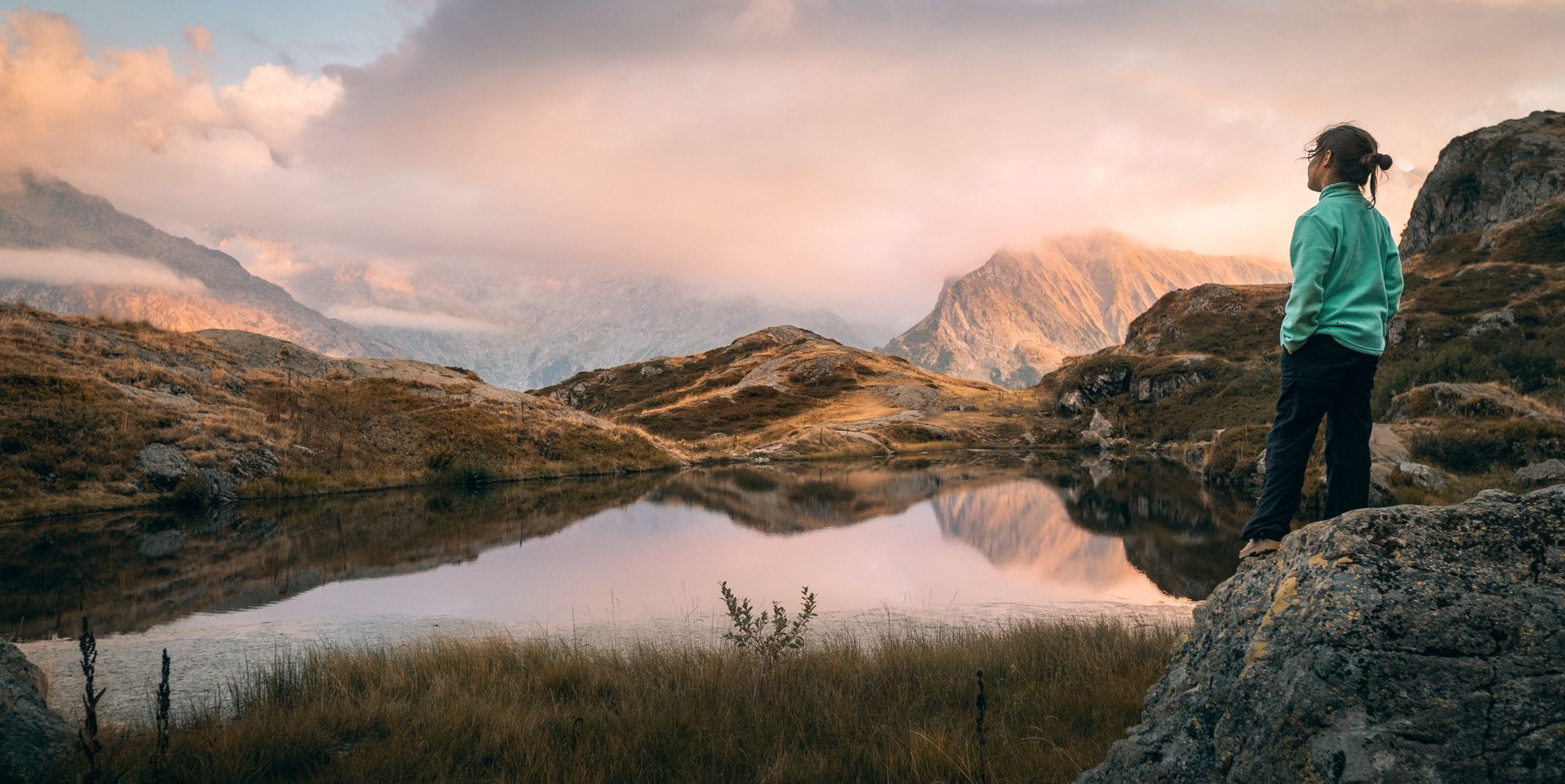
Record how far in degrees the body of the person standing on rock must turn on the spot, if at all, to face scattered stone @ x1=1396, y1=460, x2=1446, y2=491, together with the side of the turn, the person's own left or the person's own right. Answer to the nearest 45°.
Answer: approximately 45° to the person's own right

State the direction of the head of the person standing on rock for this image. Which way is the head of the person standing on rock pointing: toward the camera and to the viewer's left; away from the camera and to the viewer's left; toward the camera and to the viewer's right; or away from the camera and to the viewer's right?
away from the camera and to the viewer's left

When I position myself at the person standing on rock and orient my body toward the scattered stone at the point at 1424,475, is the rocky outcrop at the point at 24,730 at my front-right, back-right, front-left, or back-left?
back-left

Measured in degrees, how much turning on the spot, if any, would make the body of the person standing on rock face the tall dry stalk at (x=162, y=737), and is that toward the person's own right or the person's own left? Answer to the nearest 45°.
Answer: approximately 90° to the person's own left

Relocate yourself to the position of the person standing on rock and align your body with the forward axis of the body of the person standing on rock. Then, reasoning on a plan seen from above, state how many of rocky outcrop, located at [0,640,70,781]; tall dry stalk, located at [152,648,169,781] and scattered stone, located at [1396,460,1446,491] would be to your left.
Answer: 2

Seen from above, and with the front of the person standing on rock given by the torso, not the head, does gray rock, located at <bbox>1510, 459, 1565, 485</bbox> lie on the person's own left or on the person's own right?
on the person's own right

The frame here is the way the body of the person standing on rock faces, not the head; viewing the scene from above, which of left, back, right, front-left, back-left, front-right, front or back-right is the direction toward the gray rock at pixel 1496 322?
front-right

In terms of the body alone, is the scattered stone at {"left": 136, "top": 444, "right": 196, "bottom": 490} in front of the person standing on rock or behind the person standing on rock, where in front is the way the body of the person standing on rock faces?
in front

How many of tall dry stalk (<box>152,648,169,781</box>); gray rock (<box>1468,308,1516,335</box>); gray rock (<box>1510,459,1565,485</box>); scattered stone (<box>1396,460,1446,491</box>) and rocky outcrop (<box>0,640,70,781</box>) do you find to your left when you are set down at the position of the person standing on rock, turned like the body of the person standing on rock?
2

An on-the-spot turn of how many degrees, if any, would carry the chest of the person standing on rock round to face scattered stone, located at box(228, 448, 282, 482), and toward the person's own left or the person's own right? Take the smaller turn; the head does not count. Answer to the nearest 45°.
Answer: approximately 45° to the person's own left

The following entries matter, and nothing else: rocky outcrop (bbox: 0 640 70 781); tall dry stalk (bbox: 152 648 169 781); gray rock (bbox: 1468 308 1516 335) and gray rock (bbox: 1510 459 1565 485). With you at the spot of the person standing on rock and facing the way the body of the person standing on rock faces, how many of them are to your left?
2

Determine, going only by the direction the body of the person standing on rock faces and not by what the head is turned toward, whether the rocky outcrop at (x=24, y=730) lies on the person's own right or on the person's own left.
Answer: on the person's own left

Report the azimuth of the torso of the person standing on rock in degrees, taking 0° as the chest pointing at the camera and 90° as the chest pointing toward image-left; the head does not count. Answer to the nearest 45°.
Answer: approximately 135°
